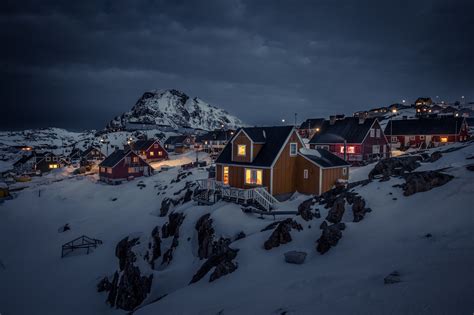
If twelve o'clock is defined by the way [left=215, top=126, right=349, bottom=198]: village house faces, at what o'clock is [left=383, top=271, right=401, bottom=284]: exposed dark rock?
The exposed dark rock is roughly at 10 o'clock from the village house.

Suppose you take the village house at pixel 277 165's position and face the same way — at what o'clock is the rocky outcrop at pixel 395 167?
The rocky outcrop is roughly at 8 o'clock from the village house.

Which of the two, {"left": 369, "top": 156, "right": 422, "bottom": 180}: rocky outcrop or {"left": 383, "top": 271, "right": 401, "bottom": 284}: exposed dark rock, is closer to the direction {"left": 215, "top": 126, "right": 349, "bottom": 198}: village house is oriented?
the exposed dark rock

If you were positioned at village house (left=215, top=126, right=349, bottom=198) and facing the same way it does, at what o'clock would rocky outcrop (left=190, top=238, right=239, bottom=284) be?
The rocky outcrop is roughly at 11 o'clock from the village house.

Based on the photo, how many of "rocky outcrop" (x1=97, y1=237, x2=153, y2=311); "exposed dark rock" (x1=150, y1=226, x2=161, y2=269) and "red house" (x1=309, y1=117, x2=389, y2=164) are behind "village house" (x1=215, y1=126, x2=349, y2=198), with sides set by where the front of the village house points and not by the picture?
1

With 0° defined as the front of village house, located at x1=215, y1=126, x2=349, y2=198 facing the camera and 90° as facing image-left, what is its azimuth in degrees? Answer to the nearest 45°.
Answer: approximately 45°

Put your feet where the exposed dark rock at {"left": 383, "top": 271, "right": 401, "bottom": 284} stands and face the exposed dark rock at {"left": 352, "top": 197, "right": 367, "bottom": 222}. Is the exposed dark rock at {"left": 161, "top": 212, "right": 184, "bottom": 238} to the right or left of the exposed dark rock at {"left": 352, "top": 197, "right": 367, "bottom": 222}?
left

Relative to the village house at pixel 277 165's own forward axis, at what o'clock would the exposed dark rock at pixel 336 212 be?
The exposed dark rock is roughly at 10 o'clock from the village house.

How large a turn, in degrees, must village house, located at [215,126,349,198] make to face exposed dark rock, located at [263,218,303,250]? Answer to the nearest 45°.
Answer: approximately 45° to its left

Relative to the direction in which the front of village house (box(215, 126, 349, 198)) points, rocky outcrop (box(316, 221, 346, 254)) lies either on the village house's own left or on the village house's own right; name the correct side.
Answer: on the village house's own left

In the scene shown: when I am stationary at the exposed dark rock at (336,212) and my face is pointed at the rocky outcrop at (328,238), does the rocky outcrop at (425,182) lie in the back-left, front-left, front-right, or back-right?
back-left

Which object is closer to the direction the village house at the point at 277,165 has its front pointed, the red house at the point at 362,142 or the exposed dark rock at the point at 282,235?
the exposed dark rock
